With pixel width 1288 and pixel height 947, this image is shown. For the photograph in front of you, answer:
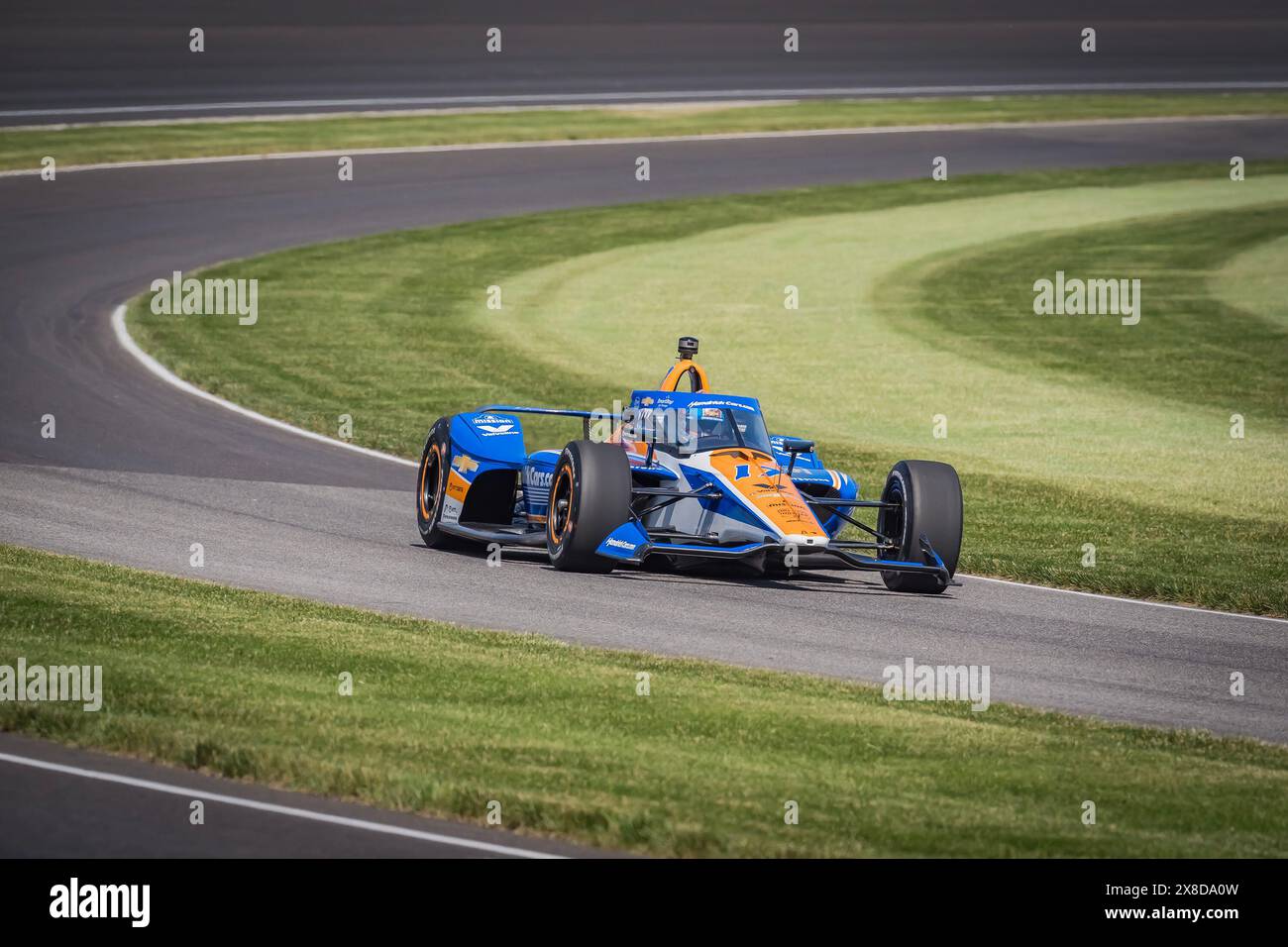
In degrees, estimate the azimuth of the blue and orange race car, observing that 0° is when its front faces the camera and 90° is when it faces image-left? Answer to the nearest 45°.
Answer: approximately 315°
